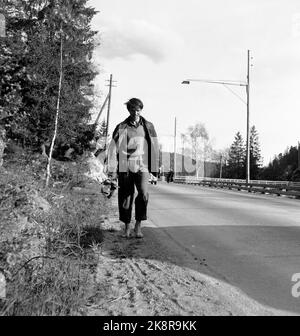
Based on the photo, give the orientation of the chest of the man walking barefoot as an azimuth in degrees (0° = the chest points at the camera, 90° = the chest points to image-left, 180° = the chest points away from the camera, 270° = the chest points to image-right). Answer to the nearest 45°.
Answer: approximately 0°

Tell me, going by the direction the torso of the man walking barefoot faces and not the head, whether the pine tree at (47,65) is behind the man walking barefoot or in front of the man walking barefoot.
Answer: behind
